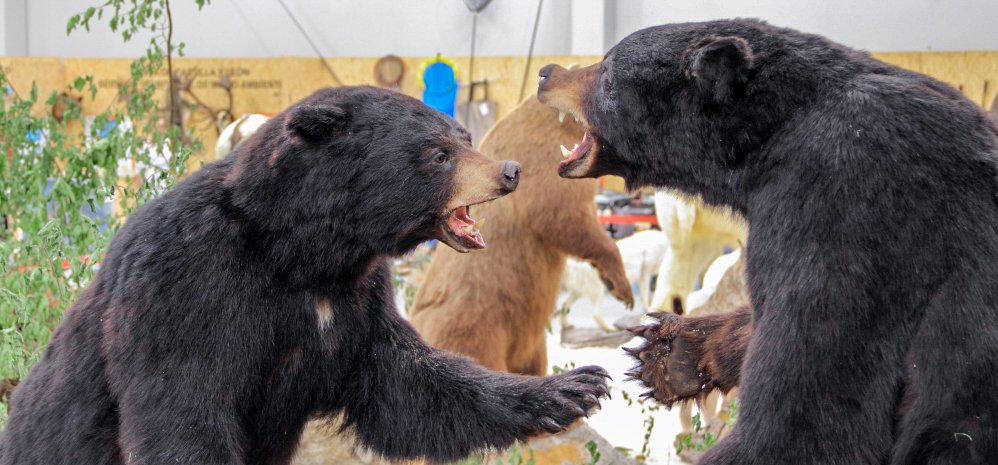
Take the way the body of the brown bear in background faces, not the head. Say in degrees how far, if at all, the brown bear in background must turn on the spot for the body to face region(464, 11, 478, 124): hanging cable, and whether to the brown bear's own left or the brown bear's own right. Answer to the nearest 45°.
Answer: approximately 90° to the brown bear's own left

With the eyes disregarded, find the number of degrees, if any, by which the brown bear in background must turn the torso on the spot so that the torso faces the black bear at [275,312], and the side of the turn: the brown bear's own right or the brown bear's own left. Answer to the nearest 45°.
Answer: approximately 90° to the brown bear's own right

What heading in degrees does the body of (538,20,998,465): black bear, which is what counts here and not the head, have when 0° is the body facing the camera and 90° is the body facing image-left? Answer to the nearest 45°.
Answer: approximately 90°

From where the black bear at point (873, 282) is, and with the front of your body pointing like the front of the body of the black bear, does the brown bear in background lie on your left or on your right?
on your right

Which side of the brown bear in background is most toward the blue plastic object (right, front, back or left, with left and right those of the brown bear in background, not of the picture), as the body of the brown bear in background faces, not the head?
left

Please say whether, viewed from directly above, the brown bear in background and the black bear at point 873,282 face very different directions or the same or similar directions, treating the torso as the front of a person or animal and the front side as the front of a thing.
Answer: very different directions

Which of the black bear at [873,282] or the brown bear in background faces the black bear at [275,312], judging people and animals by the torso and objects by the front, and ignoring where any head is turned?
the black bear at [873,282]

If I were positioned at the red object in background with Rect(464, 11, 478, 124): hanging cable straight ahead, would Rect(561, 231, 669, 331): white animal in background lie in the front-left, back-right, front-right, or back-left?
back-left

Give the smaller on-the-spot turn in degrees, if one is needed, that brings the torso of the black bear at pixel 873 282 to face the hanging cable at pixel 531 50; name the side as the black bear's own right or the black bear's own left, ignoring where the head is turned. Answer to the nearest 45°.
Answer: approximately 90° to the black bear's own right

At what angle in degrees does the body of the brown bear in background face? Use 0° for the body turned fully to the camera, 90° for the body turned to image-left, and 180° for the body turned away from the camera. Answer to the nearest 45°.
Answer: approximately 270°

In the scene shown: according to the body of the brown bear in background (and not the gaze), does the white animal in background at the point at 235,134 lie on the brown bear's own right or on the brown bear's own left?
on the brown bear's own left

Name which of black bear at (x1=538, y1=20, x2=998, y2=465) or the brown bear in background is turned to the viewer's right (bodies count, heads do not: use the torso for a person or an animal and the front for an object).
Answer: the brown bear in background

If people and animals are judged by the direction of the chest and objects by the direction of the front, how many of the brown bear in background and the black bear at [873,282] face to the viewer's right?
1
